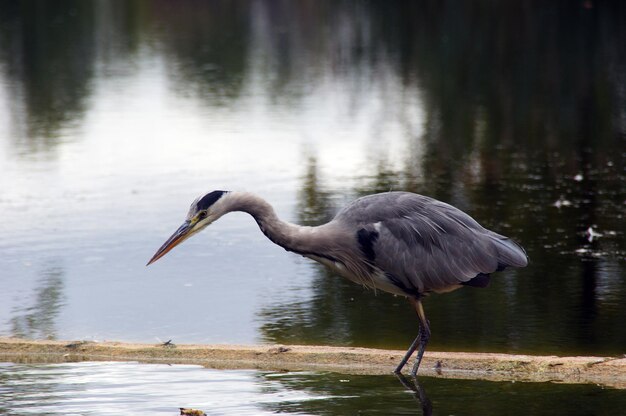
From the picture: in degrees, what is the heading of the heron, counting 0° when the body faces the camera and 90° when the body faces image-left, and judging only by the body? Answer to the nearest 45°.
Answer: approximately 90°
